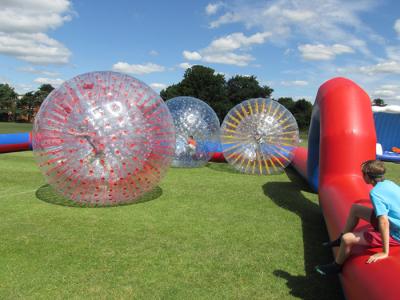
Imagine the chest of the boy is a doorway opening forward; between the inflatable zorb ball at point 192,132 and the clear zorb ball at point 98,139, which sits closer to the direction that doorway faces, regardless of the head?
the clear zorb ball

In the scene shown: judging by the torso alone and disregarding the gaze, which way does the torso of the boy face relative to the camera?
to the viewer's left

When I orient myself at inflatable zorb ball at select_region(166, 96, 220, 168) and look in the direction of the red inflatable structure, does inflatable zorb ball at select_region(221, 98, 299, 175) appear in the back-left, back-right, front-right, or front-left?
front-left

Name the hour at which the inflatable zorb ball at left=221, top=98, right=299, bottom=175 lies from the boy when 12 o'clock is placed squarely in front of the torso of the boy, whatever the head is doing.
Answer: The inflatable zorb ball is roughly at 2 o'clock from the boy.

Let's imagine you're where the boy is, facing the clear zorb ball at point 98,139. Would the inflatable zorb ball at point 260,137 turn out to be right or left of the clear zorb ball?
right

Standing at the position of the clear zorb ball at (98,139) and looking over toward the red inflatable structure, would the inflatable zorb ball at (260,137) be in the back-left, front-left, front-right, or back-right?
front-left

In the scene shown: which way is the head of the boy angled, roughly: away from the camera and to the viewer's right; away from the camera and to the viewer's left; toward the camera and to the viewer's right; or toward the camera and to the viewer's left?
away from the camera and to the viewer's left

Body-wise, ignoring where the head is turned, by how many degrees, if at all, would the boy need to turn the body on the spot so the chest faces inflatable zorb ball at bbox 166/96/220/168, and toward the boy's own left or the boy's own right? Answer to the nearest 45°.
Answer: approximately 45° to the boy's own right

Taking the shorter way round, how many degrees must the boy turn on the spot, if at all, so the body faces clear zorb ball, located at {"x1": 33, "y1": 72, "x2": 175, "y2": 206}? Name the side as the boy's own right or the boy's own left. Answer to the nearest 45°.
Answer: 0° — they already face it
